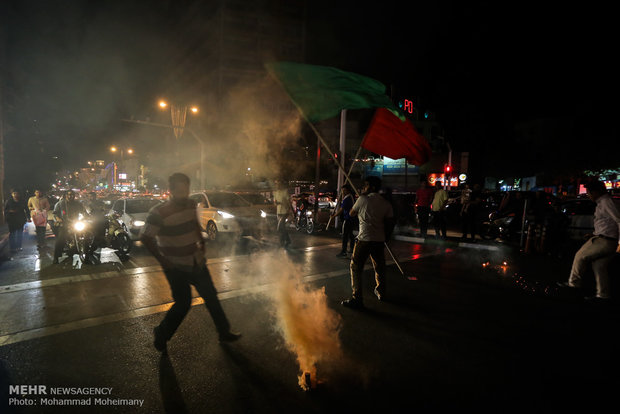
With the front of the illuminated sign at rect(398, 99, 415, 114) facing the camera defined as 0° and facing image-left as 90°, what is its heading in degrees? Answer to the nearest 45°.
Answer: approximately 0°

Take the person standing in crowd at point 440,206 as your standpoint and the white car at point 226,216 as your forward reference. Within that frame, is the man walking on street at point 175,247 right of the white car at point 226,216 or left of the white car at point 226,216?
left

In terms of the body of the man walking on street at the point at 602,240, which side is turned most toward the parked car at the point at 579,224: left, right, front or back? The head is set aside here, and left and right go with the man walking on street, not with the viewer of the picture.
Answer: right
